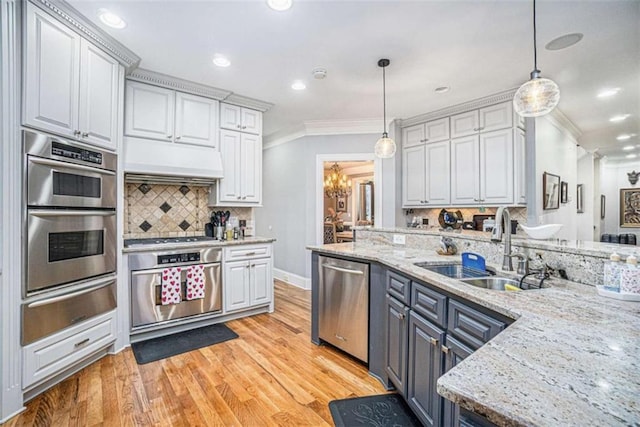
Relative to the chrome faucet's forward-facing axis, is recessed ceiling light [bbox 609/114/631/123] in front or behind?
behind

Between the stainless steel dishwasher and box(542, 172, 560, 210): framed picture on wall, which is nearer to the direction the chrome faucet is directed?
the stainless steel dishwasher

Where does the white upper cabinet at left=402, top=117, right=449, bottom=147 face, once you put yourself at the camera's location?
facing the viewer and to the left of the viewer

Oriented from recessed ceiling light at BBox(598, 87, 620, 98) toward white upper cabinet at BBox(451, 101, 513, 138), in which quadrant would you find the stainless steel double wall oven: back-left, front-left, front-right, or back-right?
front-left

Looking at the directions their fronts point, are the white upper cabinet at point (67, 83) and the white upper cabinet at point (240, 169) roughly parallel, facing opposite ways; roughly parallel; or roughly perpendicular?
roughly perpendicular

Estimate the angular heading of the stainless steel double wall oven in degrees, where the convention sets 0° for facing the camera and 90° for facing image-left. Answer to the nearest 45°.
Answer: approximately 315°

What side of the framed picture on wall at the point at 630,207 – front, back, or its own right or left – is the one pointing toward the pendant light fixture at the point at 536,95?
front

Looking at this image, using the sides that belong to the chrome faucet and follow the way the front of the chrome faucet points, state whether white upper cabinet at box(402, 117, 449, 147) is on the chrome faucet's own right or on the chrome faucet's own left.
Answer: on the chrome faucet's own right

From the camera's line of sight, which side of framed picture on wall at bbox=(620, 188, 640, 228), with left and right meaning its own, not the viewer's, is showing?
front

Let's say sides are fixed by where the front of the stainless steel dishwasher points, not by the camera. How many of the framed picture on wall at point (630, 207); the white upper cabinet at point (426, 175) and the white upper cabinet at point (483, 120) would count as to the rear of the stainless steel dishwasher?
3

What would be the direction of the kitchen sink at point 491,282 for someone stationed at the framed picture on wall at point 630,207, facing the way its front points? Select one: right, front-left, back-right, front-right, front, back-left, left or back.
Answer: front
